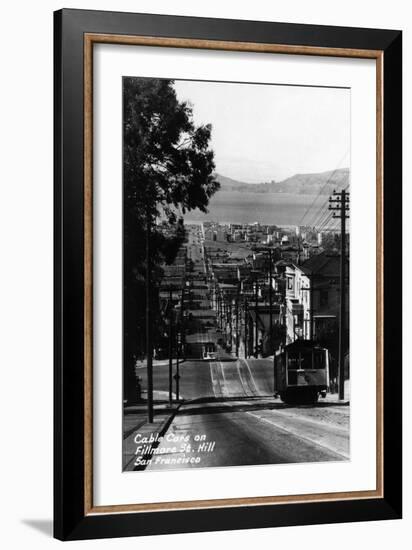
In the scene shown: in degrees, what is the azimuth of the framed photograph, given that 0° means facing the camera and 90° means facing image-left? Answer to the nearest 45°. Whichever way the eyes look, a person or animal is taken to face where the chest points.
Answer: approximately 315°
